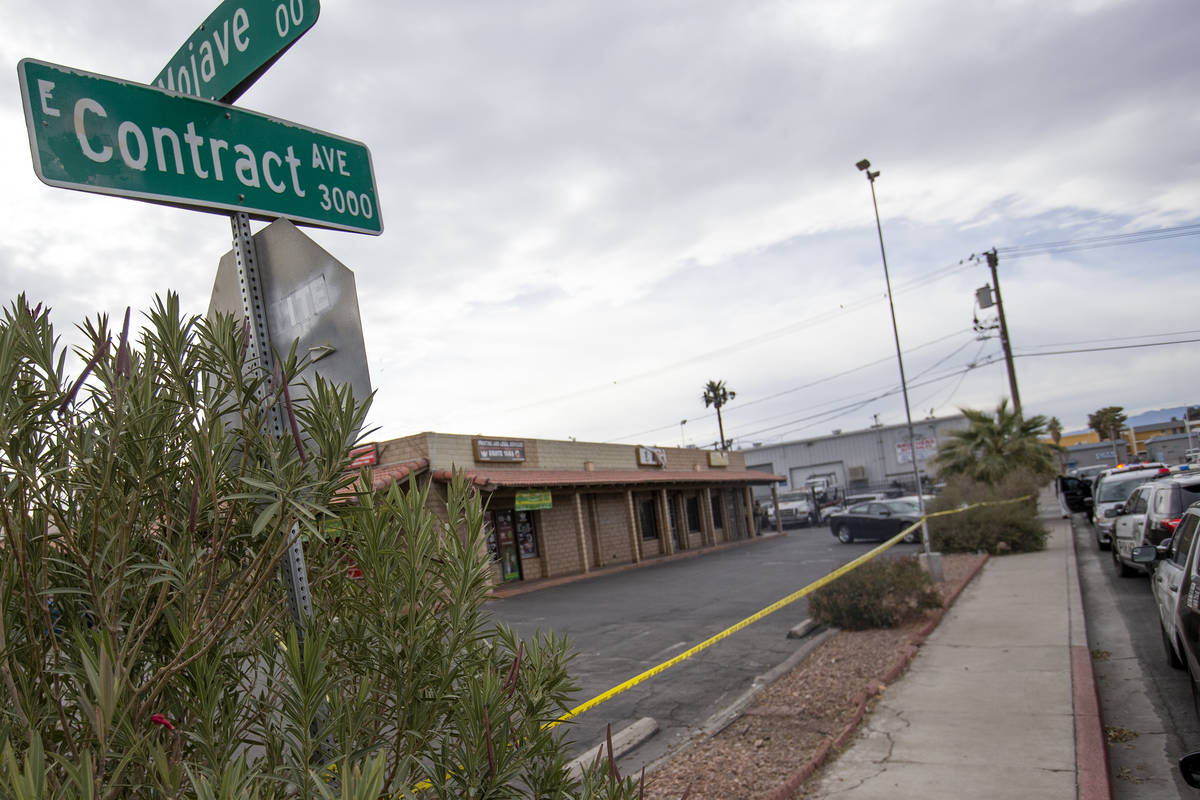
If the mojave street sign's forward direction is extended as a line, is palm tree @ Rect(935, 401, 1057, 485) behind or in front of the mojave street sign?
behind

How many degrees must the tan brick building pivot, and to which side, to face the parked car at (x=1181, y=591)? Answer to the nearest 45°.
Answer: approximately 45° to its right

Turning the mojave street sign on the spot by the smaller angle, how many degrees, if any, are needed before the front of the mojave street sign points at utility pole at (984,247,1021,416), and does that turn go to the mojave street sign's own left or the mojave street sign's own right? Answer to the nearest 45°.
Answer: approximately 180°

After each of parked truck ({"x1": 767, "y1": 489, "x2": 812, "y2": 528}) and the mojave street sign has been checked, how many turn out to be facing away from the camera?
0

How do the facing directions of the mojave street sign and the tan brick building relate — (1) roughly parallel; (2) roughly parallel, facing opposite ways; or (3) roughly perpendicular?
roughly perpendicular

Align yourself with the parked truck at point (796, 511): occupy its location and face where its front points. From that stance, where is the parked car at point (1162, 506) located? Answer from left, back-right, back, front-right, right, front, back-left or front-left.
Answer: front-left

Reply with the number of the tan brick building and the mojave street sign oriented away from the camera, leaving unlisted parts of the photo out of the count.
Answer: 0

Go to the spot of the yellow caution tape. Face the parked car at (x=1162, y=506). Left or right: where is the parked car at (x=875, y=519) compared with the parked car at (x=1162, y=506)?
left
